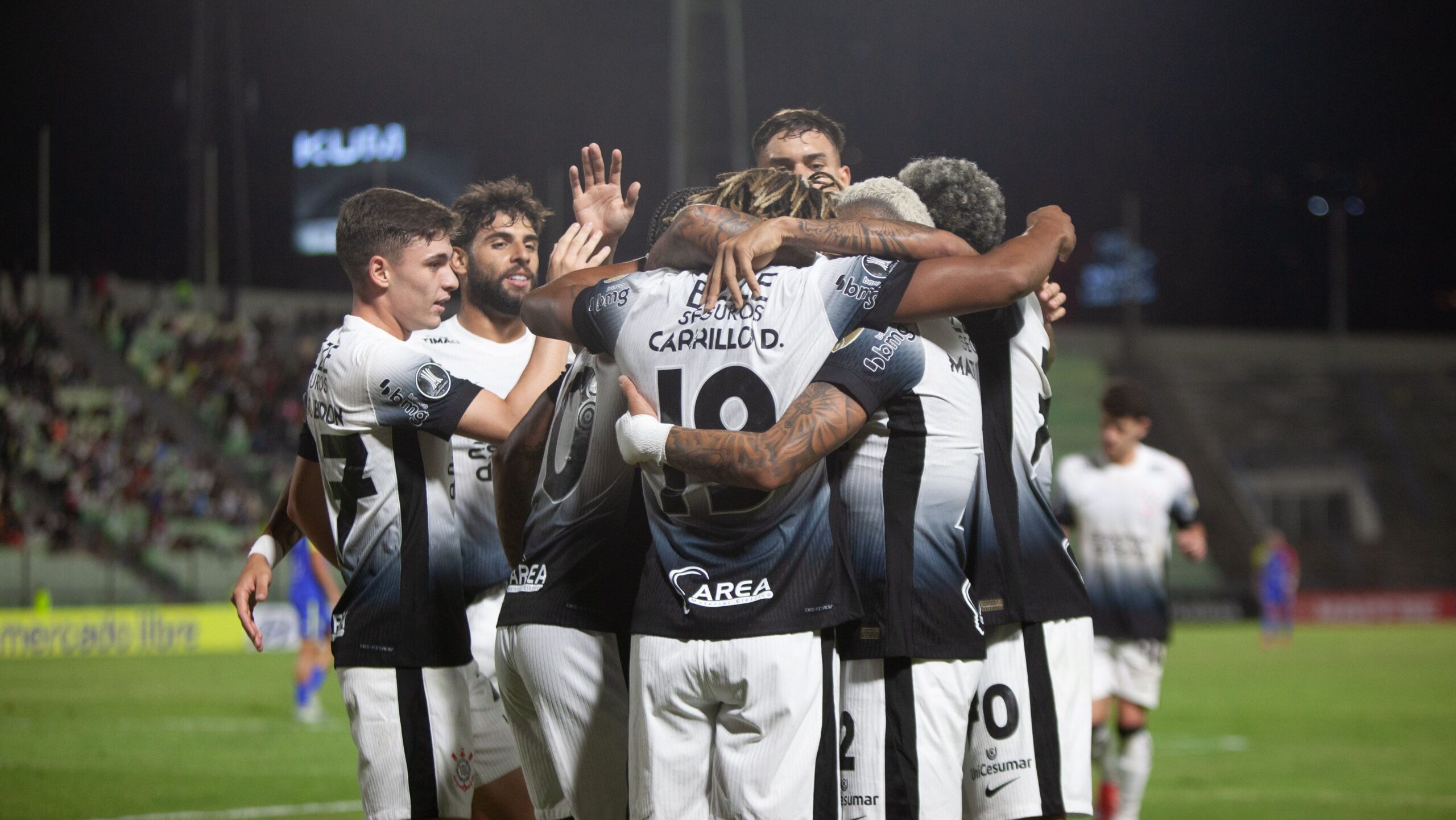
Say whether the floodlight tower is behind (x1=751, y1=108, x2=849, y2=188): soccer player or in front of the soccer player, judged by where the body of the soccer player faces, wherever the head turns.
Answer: behind

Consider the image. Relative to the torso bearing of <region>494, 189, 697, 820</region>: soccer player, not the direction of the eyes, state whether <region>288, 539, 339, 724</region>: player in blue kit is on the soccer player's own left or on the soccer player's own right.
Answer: on the soccer player's own left

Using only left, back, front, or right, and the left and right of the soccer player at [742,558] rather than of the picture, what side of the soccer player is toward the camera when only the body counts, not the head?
back

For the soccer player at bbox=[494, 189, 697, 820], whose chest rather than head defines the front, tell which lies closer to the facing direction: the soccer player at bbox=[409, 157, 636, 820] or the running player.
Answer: the running player

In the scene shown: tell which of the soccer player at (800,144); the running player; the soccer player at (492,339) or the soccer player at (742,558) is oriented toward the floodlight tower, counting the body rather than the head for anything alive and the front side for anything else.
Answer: the soccer player at (742,558)

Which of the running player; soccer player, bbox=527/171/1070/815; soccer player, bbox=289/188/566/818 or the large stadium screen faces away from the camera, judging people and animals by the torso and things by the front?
soccer player, bbox=527/171/1070/815

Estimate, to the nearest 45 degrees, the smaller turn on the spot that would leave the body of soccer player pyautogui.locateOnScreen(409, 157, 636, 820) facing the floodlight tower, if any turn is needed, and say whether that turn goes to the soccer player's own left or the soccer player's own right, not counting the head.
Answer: approximately 135° to the soccer player's own left

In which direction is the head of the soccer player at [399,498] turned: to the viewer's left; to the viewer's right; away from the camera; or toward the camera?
to the viewer's right

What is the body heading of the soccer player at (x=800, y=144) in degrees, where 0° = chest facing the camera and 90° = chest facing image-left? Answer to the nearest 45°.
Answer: approximately 0°

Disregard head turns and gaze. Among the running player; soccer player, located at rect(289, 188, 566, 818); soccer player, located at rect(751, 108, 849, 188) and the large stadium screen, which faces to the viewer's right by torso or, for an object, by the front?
soccer player, located at rect(289, 188, 566, 818)

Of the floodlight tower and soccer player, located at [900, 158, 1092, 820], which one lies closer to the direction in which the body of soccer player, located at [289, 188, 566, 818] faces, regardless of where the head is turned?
the soccer player

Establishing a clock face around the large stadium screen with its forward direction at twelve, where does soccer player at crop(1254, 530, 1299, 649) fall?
The soccer player is roughly at 10 o'clock from the large stadium screen.
